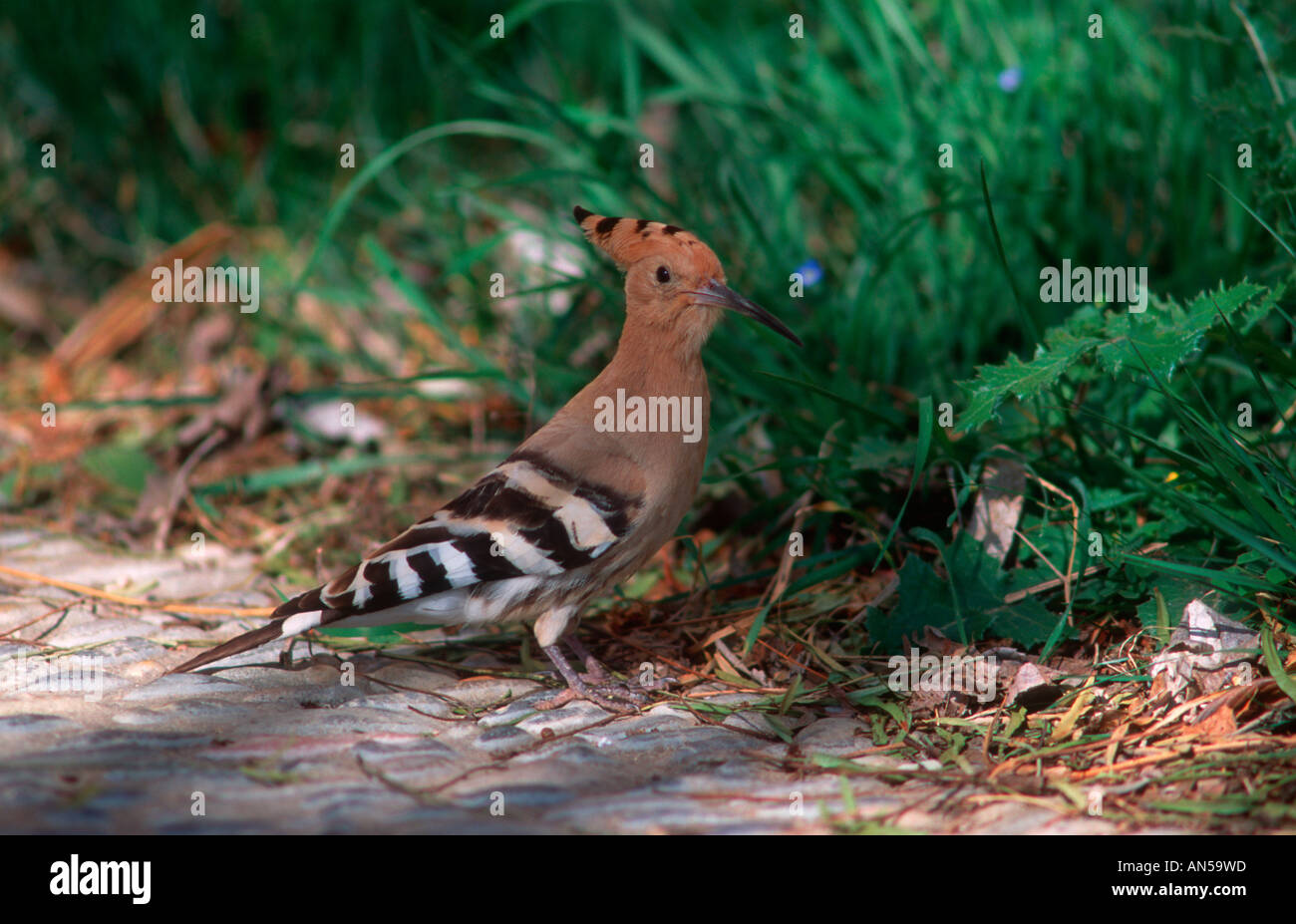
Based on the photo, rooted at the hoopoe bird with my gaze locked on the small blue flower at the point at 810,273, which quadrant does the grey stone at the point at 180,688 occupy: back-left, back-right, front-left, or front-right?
back-left

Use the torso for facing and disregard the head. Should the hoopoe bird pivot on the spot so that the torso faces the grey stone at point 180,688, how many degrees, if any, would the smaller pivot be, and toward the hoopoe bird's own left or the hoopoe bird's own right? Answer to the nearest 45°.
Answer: approximately 180°

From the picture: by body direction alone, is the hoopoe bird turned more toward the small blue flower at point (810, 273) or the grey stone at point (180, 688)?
the small blue flower

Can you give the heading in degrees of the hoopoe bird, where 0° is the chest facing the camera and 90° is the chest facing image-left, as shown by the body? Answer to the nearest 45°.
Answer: approximately 270°

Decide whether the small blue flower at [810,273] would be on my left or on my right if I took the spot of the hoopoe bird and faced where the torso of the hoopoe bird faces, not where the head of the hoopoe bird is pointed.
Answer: on my left
